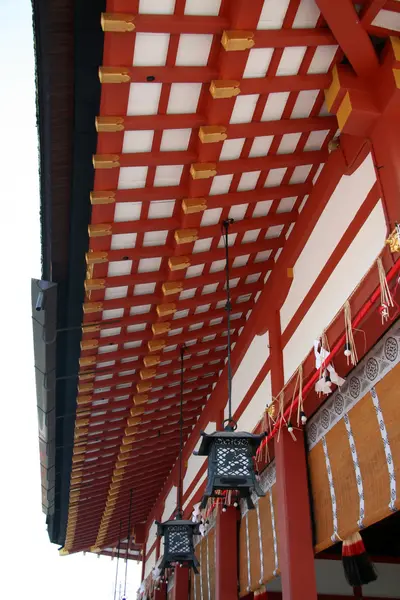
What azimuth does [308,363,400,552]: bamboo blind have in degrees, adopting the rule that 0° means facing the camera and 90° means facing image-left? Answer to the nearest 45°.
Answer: approximately 45°

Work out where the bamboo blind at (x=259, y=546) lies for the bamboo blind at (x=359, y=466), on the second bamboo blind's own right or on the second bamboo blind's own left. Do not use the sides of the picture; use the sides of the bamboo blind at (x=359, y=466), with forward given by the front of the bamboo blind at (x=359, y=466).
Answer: on the second bamboo blind's own right

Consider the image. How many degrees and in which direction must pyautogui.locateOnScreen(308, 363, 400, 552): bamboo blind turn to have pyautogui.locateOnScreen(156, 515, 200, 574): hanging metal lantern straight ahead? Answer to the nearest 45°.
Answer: approximately 90° to its right

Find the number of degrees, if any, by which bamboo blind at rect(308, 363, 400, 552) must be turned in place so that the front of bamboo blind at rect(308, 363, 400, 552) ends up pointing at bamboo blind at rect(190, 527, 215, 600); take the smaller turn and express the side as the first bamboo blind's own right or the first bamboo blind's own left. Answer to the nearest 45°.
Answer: approximately 90° to the first bamboo blind's own right

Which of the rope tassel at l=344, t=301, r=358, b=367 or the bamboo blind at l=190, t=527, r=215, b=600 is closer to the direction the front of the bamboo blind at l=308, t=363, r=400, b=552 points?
the rope tassel

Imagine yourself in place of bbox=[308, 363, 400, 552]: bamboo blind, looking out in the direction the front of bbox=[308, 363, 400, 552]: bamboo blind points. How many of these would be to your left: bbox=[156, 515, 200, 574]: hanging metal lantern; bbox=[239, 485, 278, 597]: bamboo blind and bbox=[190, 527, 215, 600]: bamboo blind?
0

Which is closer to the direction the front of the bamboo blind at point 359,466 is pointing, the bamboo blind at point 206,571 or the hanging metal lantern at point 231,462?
the hanging metal lantern

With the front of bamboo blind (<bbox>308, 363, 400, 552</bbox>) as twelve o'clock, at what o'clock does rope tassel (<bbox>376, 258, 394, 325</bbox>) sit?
The rope tassel is roughly at 10 o'clock from the bamboo blind.

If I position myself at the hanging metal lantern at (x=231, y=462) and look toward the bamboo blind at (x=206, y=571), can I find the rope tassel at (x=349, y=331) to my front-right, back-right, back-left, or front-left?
back-right
